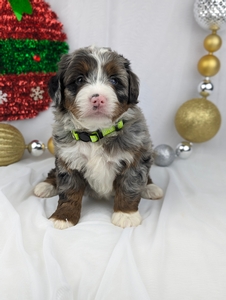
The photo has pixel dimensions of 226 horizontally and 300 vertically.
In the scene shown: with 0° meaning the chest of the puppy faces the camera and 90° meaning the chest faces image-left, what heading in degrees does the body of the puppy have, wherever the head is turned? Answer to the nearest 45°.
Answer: approximately 0°

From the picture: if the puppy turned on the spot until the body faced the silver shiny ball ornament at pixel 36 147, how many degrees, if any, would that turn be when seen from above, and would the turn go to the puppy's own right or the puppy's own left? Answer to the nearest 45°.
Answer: approximately 135° to the puppy's own right

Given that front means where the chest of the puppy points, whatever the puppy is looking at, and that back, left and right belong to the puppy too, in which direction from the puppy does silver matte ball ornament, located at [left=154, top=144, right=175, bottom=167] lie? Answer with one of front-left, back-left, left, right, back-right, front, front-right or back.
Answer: back-left

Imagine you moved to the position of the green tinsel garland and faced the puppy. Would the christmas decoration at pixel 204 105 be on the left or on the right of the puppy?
left

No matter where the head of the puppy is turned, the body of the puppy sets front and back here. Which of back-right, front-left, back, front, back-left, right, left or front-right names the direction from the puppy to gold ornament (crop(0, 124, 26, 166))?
back-right

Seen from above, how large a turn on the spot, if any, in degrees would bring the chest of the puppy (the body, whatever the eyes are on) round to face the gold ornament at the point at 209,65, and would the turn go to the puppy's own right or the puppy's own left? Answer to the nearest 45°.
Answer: approximately 135° to the puppy's own left

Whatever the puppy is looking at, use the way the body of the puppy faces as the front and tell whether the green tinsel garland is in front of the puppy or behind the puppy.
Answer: behind

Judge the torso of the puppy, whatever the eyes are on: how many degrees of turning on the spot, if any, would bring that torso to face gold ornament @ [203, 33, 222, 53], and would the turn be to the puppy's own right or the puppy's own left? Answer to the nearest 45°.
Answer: approximately 135° to the puppy's own left
